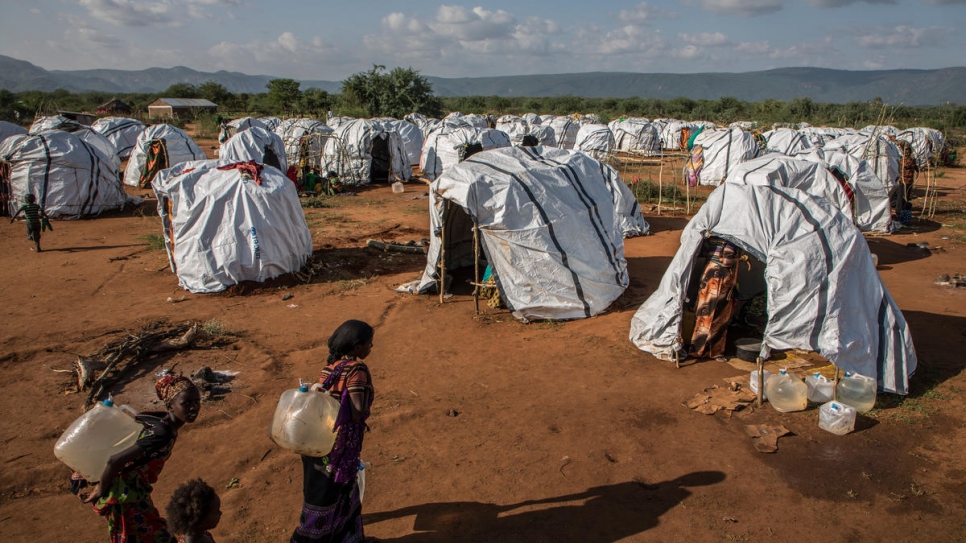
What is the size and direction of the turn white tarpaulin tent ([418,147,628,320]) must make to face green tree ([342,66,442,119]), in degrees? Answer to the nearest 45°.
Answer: approximately 135° to its right

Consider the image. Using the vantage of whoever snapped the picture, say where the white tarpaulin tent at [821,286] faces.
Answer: facing the viewer and to the left of the viewer

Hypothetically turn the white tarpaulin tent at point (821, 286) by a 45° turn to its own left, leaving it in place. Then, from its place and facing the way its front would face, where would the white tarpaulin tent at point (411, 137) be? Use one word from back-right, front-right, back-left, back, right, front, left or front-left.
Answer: back-right

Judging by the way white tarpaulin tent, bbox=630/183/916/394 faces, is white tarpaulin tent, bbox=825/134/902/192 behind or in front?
behind

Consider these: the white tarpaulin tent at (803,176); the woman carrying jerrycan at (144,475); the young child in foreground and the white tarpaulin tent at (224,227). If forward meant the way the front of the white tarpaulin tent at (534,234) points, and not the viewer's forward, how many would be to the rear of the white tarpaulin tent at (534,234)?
1
